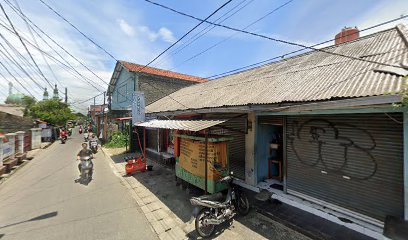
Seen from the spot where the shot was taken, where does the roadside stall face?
facing the viewer and to the left of the viewer

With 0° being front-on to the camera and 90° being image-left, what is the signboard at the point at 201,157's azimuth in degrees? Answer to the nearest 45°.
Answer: approximately 45°

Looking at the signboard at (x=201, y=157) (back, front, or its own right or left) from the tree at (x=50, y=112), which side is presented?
right
